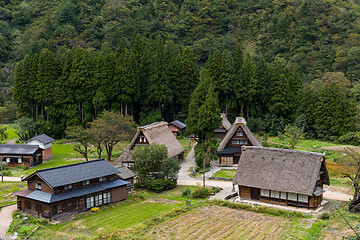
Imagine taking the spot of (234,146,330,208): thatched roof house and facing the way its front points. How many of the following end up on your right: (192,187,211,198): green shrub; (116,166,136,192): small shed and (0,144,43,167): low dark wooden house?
3

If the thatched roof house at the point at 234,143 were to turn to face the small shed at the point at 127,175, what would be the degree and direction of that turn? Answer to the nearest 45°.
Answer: approximately 45° to its right

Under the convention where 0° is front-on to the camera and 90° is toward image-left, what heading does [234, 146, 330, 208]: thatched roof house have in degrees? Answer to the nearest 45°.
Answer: approximately 0°

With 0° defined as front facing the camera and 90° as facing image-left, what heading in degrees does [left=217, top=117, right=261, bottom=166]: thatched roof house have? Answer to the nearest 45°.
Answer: approximately 0°

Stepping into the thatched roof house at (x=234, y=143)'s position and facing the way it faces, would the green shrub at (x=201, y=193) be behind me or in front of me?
in front

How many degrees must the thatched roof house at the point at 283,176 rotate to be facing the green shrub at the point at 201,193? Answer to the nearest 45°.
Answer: approximately 90° to its right

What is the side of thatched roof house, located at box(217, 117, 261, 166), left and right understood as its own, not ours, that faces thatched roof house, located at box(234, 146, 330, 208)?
front

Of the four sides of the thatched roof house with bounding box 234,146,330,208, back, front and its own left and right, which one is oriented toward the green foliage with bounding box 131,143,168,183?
right

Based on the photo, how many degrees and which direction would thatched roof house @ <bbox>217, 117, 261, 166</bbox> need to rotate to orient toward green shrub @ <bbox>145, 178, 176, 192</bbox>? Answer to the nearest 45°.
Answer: approximately 45° to its right

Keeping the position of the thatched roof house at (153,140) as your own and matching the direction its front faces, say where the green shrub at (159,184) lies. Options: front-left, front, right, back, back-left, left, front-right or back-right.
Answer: front-left

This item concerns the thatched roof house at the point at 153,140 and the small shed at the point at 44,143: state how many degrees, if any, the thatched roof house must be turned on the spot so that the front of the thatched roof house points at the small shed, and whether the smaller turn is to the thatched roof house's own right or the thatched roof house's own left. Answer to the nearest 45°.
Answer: approximately 45° to the thatched roof house's own right

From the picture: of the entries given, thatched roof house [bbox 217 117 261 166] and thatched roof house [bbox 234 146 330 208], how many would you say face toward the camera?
2
